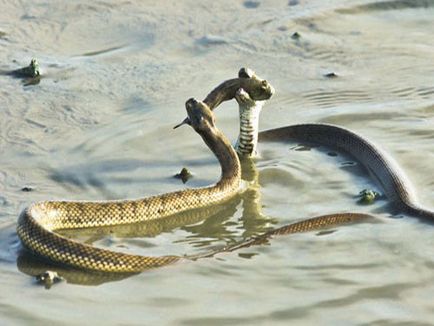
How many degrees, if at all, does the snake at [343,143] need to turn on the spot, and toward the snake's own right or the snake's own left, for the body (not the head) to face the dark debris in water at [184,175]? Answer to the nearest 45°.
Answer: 0° — it already faces it

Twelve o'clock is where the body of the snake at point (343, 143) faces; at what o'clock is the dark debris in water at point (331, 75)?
The dark debris in water is roughly at 3 o'clock from the snake.

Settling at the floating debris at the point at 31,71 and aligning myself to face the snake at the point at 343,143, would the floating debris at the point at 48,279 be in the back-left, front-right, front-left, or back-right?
front-right

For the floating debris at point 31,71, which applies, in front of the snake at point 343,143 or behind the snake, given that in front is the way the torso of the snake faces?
in front

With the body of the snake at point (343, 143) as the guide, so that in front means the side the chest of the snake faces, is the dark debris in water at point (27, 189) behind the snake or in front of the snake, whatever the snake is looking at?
in front

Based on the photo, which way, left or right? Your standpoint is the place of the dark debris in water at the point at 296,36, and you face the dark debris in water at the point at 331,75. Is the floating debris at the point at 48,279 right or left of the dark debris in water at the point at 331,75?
right

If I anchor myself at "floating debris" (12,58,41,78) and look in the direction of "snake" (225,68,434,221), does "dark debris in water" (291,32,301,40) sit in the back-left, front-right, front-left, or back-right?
front-left

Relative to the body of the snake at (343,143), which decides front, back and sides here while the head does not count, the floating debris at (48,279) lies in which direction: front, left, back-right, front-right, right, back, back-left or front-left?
front-left

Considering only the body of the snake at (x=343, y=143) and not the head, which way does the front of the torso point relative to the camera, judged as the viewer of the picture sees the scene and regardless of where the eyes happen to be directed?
to the viewer's left

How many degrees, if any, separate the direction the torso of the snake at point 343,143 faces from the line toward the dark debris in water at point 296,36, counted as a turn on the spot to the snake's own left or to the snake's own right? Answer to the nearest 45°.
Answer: approximately 90° to the snake's own right

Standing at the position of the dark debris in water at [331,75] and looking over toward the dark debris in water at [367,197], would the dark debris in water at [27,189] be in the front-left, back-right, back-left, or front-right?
front-right

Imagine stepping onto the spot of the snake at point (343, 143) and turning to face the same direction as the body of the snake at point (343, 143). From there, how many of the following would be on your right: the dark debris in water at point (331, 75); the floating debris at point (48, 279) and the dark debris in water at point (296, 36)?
2
